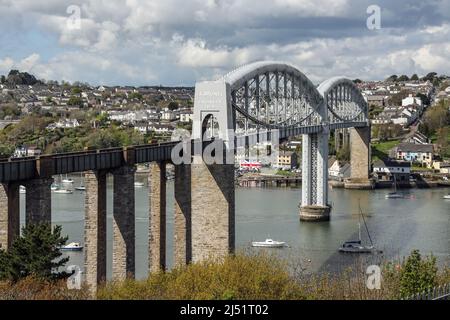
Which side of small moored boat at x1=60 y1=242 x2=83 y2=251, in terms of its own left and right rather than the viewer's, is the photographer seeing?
left

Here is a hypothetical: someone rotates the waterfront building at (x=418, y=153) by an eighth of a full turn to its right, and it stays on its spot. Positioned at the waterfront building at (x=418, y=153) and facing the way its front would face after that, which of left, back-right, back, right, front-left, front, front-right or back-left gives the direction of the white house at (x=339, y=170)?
front-right

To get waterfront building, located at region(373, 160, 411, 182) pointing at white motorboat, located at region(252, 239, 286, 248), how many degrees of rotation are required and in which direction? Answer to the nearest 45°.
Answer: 0° — it already faces it

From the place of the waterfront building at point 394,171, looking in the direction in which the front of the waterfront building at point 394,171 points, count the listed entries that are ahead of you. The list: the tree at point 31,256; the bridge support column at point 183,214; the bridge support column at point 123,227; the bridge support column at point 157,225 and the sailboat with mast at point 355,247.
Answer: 5

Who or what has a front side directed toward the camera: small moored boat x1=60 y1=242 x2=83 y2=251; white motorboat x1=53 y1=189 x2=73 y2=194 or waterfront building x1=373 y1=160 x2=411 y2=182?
the waterfront building

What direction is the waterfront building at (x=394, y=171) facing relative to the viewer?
toward the camera

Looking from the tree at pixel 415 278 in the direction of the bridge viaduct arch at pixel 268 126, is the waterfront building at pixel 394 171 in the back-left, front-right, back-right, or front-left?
front-right

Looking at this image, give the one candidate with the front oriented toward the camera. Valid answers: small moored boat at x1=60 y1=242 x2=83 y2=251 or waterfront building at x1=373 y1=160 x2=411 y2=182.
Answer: the waterfront building

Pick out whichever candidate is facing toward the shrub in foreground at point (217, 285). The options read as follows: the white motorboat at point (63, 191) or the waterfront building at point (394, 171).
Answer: the waterfront building

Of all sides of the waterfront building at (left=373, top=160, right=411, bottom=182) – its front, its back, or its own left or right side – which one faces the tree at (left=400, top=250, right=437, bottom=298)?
front

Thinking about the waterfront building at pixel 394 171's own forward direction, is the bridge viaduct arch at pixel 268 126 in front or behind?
in front

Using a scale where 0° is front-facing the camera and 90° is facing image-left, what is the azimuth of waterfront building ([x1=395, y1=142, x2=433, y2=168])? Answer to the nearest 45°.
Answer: approximately 45°
